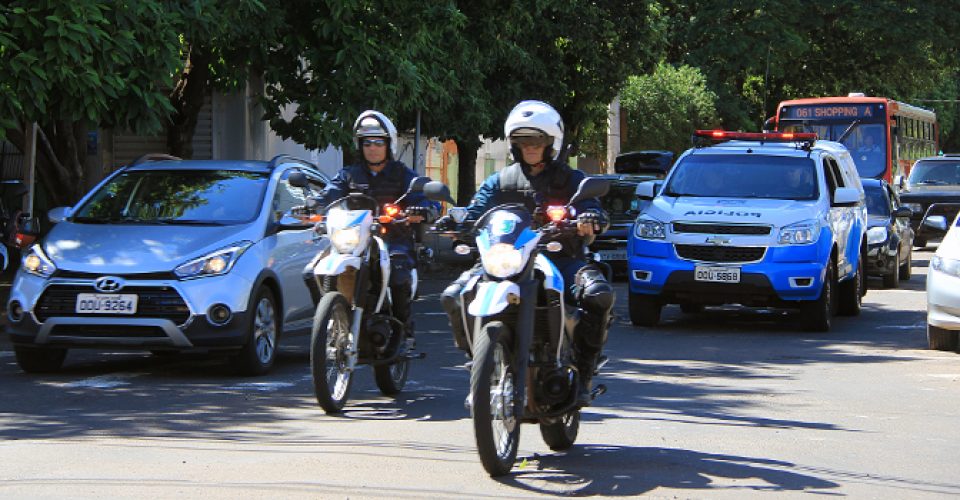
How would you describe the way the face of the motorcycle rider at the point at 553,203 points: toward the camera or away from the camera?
toward the camera

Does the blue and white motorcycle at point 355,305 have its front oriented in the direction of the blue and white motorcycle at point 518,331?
no

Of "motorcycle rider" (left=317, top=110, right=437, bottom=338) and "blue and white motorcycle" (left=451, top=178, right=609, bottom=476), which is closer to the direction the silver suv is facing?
the blue and white motorcycle

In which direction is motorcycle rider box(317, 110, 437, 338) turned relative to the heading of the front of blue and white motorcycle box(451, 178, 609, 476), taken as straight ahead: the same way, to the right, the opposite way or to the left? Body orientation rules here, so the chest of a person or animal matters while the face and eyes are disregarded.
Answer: the same way

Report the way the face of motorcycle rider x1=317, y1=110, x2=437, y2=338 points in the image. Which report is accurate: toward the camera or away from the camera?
toward the camera

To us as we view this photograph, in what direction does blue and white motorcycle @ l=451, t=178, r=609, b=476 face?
facing the viewer and to the left of the viewer

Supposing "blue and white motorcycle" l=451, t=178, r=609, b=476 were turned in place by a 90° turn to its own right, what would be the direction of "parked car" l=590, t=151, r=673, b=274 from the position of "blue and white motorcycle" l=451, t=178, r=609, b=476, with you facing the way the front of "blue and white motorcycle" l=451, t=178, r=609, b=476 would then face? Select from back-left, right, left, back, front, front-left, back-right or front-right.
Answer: front-right

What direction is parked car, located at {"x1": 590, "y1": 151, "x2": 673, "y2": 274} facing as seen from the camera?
toward the camera

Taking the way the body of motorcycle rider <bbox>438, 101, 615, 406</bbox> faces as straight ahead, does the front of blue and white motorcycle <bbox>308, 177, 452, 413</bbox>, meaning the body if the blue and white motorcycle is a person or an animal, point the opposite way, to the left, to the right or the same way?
the same way

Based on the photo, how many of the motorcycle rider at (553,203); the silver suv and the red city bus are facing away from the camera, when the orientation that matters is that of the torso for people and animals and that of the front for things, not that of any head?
0

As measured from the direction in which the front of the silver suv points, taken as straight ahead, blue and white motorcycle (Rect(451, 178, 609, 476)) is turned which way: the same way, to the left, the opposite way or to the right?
the same way

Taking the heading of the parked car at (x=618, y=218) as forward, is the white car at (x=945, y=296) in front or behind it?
in front

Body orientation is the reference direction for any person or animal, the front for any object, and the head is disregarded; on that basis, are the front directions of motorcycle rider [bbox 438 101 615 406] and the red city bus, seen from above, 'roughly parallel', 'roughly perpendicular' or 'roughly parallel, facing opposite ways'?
roughly parallel

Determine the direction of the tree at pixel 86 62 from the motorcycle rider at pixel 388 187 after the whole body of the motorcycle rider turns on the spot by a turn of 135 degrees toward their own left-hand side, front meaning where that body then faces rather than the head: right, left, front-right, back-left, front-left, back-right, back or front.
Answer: back-left

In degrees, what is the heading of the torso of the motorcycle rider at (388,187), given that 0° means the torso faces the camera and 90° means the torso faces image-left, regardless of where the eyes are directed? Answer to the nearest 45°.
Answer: approximately 45°

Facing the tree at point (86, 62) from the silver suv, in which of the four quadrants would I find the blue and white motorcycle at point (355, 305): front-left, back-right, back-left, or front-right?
back-right

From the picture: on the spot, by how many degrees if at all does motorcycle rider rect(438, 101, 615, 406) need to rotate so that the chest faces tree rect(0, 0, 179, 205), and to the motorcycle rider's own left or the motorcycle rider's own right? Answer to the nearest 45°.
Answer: approximately 90° to the motorcycle rider's own right

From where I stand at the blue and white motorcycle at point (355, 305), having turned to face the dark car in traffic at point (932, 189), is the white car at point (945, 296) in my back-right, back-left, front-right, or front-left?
front-right
